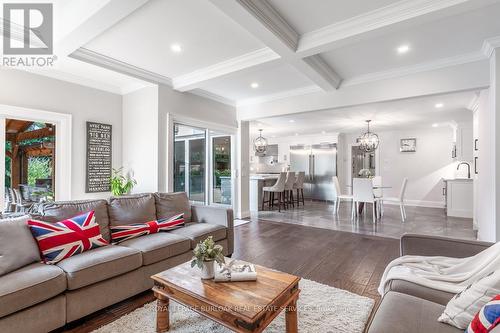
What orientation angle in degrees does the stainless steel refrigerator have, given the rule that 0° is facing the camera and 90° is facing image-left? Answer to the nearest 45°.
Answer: approximately 0°

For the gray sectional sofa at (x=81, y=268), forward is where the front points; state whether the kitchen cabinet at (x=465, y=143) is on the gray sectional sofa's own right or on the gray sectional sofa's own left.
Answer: on the gray sectional sofa's own left

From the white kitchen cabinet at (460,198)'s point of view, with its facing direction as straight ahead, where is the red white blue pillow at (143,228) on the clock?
The red white blue pillow is roughly at 10 o'clock from the white kitchen cabinet.

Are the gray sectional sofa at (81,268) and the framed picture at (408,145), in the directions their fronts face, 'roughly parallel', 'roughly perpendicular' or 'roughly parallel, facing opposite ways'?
roughly perpendicular

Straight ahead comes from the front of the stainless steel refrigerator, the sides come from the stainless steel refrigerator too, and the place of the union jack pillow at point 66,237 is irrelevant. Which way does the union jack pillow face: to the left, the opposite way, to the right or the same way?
to the left

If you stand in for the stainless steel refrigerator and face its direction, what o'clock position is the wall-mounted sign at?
The wall-mounted sign is roughly at 1 o'clock from the stainless steel refrigerator.

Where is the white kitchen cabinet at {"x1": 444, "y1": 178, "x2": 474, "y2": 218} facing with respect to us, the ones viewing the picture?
facing to the left of the viewer

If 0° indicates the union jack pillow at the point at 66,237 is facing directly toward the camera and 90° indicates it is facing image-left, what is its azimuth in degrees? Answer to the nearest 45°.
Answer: approximately 315°

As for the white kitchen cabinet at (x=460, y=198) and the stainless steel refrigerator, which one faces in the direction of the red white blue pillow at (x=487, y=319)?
the stainless steel refrigerator

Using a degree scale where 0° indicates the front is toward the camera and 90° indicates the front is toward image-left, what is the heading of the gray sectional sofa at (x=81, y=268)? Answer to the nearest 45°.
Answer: approximately 315°

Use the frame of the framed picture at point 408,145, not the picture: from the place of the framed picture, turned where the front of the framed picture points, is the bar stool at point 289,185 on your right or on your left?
on your right

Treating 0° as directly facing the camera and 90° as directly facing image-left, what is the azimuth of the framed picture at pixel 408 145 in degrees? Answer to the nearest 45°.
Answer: approximately 0°

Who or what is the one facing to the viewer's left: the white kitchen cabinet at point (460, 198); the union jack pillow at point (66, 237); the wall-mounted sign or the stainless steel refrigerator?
the white kitchen cabinet

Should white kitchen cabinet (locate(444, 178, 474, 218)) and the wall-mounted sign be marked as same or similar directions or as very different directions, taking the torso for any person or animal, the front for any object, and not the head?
very different directions
